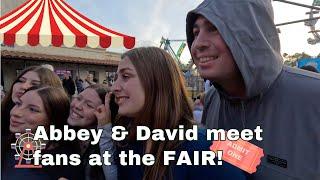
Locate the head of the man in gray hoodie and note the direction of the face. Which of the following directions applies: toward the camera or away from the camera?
toward the camera

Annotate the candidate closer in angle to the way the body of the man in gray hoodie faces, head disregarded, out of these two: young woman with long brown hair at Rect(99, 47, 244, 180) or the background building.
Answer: the young woman with long brown hair

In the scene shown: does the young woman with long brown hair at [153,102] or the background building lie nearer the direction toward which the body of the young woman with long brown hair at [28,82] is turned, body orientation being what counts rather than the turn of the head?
the young woman with long brown hair

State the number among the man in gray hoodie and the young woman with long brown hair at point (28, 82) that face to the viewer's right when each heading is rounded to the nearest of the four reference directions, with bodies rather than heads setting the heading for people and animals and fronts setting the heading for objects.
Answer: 0

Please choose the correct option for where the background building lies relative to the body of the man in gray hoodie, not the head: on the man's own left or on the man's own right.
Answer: on the man's own right

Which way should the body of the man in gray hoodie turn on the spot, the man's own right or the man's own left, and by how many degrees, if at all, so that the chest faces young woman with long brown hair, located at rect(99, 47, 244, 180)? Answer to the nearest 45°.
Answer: approximately 45° to the man's own right

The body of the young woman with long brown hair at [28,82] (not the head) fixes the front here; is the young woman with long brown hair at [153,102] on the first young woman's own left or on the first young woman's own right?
on the first young woman's own left

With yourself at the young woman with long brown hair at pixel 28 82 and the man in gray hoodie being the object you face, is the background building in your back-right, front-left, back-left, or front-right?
back-left

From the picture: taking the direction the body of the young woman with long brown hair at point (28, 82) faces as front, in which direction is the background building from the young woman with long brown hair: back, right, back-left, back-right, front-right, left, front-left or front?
back-right

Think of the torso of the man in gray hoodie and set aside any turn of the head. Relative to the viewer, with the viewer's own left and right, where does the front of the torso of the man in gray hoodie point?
facing the viewer and to the left of the viewer

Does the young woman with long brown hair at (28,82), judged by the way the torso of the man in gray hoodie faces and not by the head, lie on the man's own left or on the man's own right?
on the man's own right

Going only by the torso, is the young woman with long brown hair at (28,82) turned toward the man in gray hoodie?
no
